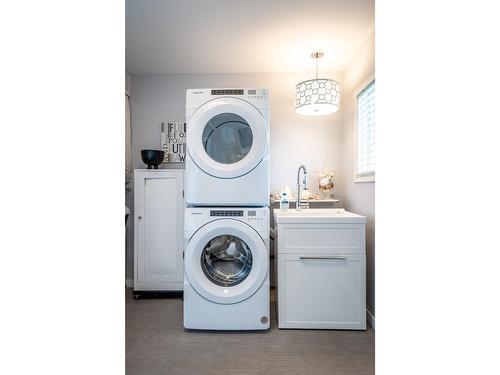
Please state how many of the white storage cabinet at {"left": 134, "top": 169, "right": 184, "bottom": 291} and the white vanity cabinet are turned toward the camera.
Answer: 2

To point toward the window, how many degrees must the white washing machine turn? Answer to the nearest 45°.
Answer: approximately 90° to its left

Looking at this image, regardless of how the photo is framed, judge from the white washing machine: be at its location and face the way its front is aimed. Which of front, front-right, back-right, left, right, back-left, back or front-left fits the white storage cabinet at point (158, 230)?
back-right

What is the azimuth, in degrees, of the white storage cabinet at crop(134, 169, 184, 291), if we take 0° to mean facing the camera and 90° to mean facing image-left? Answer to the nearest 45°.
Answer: approximately 0°

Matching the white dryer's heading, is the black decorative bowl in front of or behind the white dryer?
behind

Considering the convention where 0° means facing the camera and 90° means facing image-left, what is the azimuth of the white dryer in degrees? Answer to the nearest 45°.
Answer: approximately 0°

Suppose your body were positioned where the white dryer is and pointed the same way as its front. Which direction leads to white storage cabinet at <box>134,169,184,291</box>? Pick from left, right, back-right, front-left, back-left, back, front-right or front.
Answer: back-right
